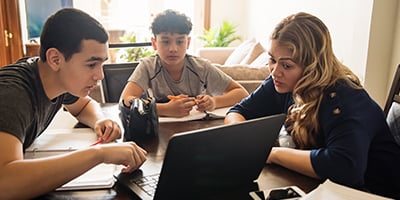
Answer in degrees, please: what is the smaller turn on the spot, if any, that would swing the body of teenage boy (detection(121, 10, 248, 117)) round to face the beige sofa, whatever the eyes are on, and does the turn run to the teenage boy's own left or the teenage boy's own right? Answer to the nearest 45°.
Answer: approximately 180°

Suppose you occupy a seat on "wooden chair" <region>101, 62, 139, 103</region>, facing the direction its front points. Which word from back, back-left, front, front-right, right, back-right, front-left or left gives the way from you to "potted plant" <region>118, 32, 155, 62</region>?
back

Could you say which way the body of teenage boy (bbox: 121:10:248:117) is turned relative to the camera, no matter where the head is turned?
toward the camera

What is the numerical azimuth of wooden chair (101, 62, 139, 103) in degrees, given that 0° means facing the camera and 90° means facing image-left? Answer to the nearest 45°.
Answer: approximately 0°

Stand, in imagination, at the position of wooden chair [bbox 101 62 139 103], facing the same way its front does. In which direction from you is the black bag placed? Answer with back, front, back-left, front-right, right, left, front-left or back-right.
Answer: front

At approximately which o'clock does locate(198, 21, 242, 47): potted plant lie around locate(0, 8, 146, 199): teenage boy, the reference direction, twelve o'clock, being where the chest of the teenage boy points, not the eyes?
The potted plant is roughly at 10 o'clock from the teenage boy.

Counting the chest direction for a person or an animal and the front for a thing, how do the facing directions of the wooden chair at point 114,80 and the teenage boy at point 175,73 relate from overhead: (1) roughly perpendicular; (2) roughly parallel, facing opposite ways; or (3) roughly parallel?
roughly parallel

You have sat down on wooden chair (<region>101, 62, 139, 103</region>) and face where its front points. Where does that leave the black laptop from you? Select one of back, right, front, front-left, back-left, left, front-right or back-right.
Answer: front

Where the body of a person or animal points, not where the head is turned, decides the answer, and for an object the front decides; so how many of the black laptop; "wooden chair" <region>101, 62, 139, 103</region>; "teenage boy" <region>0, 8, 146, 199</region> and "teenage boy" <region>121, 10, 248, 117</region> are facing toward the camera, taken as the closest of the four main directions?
2

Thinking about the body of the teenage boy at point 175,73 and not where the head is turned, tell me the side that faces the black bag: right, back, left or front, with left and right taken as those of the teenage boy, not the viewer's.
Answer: front

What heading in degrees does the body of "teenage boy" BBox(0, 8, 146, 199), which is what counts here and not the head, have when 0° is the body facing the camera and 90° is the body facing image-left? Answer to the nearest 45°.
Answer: approximately 270°

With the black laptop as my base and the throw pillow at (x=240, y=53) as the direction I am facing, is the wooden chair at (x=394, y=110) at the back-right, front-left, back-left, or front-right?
front-right

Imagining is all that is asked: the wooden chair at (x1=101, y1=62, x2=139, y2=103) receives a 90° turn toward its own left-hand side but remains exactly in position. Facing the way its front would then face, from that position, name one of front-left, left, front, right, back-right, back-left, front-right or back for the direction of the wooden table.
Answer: right

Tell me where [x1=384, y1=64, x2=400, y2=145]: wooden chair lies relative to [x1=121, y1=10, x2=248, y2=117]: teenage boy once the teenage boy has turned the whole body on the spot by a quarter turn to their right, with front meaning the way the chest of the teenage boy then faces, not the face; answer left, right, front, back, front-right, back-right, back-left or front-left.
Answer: back-left

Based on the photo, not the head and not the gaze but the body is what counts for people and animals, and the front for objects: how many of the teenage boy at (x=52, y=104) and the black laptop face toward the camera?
0
